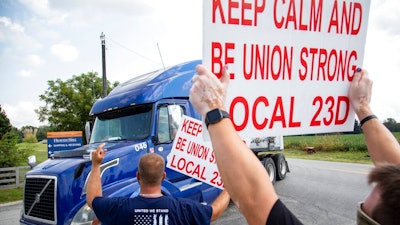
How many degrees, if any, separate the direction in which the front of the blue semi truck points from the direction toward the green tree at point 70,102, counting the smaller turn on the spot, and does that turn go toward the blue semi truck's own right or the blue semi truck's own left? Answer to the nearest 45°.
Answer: approximately 135° to the blue semi truck's own right

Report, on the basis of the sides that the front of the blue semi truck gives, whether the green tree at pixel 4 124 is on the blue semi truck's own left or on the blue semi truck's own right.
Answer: on the blue semi truck's own right

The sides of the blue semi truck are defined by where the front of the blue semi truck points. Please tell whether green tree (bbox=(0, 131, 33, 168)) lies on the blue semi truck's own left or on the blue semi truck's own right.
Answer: on the blue semi truck's own right

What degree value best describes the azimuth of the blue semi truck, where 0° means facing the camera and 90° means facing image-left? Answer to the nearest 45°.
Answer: approximately 45°
